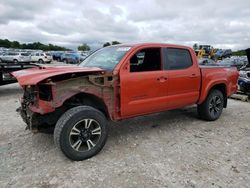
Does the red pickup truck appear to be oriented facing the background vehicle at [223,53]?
no

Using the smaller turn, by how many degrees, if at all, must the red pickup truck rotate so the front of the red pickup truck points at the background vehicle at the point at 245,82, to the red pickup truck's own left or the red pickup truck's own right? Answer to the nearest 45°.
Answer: approximately 180°

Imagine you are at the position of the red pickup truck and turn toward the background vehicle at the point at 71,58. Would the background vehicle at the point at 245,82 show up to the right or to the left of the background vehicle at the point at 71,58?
right

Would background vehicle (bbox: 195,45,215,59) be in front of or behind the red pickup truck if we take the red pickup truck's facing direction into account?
behind

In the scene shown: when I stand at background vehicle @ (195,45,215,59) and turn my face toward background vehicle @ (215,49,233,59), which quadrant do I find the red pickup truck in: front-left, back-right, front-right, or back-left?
back-right

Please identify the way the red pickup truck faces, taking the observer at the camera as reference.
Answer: facing the viewer and to the left of the viewer

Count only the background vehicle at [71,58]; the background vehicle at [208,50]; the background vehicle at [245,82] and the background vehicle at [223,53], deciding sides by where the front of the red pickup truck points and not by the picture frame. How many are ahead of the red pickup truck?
0

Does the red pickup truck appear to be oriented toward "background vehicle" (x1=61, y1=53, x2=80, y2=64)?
no
